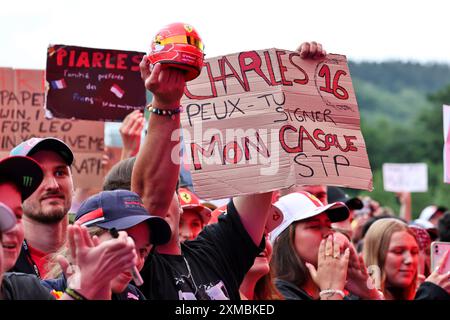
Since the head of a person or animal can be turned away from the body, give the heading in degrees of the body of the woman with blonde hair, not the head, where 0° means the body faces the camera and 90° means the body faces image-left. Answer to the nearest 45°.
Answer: approximately 315°

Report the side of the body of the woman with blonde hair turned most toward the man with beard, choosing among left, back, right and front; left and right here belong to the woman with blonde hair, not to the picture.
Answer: right

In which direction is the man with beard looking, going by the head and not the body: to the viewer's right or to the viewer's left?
to the viewer's right

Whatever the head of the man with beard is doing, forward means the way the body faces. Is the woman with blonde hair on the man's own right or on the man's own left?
on the man's own left

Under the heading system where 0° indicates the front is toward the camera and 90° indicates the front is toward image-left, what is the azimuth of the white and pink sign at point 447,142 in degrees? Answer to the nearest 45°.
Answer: approximately 0°

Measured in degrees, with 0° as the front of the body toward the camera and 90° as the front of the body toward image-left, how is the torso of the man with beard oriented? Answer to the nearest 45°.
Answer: approximately 315°
